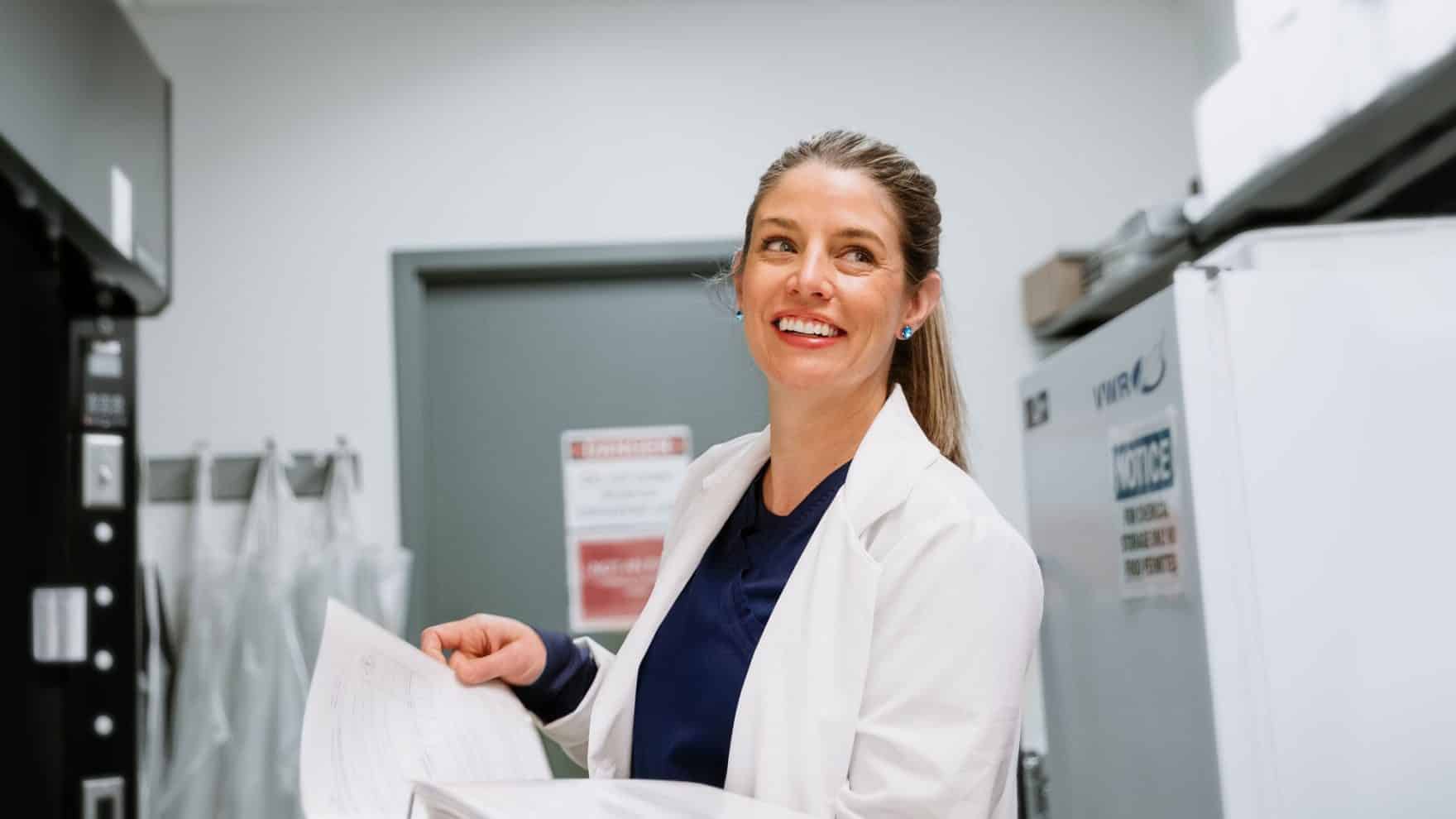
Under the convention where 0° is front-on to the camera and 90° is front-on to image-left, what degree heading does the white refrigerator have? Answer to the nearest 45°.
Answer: approximately 45°

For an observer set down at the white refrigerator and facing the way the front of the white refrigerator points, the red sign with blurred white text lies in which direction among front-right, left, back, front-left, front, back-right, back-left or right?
right

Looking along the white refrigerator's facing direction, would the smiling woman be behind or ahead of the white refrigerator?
ahead

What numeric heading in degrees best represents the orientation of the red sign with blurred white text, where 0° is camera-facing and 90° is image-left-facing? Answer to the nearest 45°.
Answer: approximately 0°

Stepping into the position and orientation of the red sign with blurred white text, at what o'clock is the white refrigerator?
The white refrigerator is roughly at 11 o'clock from the red sign with blurred white text.

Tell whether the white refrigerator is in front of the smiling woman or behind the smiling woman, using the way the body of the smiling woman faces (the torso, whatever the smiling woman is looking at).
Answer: behind

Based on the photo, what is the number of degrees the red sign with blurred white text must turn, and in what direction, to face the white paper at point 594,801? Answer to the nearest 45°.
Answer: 0° — it already faces it

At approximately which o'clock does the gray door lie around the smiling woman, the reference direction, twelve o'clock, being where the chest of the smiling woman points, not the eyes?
The gray door is roughly at 4 o'clock from the smiling woman.

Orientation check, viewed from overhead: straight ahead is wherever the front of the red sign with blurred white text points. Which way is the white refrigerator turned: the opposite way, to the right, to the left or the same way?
to the right
